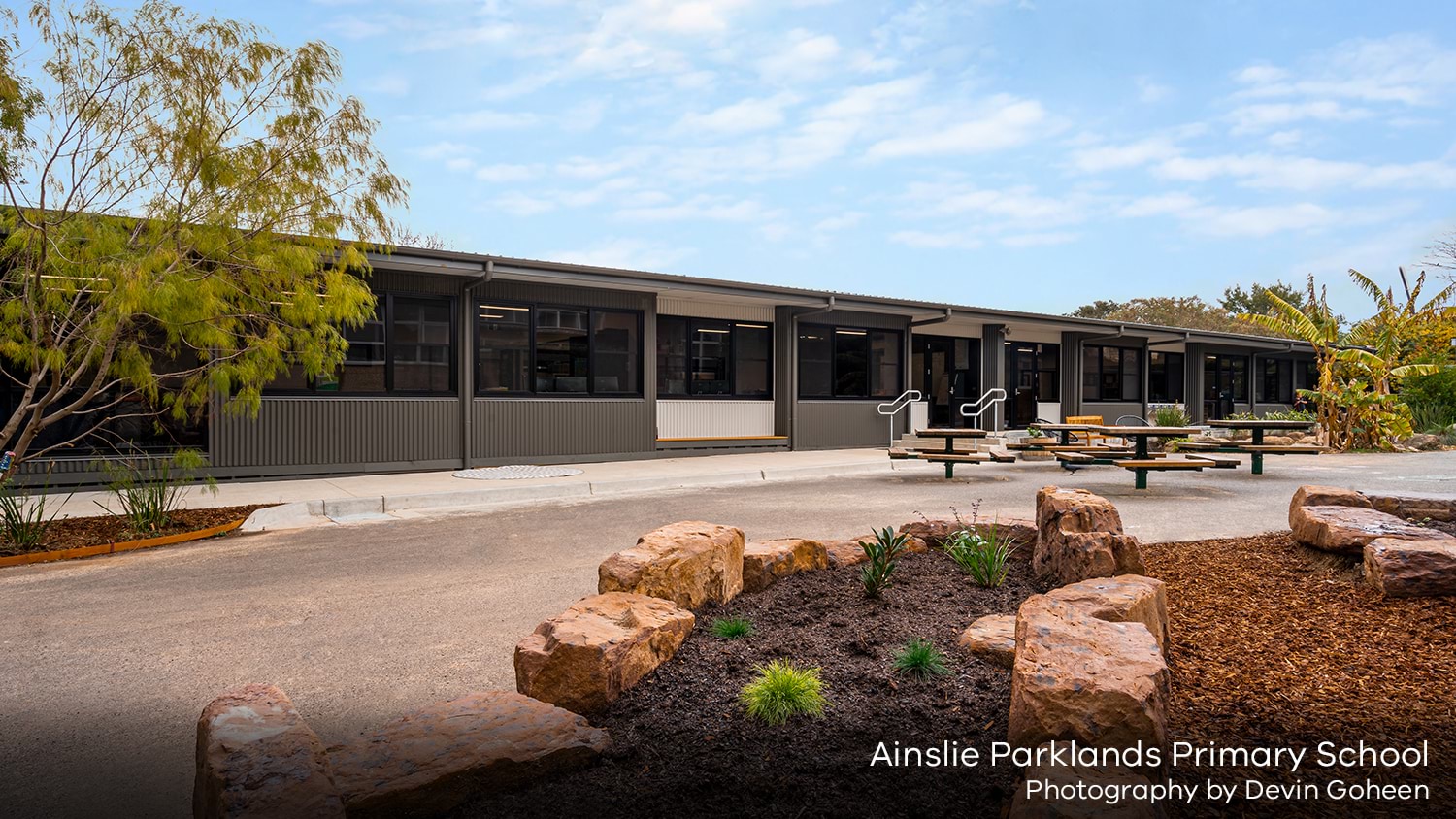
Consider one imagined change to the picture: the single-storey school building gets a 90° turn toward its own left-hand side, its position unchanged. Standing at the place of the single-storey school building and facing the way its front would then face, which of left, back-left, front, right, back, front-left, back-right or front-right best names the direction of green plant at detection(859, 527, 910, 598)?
back-right

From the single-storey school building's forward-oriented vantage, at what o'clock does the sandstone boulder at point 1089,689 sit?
The sandstone boulder is roughly at 1 o'clock from the single-storey school building.

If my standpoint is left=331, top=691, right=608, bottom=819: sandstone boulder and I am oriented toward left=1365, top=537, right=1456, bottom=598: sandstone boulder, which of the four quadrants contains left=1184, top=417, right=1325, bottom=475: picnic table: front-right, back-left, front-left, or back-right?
front-left

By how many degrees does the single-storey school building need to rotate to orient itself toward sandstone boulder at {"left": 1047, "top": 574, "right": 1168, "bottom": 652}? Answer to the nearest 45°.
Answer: approximately 45° to its right

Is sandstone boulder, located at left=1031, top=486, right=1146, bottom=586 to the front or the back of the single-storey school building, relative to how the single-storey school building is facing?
to the front

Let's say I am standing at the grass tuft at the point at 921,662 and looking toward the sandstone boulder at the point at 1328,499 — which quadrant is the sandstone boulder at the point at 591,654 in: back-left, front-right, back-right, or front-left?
back-left

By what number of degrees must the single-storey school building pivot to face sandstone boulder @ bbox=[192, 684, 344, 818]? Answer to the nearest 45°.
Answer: approximately 45° to its right

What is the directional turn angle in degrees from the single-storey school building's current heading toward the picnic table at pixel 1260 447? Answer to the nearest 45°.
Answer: approximately 45° to its left

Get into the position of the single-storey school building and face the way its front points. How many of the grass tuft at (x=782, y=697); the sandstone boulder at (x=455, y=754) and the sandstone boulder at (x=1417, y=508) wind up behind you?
0

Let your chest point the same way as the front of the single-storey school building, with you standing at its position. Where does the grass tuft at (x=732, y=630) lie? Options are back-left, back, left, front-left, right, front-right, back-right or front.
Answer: front-right

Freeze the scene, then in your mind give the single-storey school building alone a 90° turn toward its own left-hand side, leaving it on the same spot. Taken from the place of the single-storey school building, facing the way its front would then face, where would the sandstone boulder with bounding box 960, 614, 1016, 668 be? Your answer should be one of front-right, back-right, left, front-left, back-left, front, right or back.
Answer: back-right

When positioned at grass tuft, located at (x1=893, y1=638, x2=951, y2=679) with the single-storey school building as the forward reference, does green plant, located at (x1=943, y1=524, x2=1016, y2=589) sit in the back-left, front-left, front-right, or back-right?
front-right

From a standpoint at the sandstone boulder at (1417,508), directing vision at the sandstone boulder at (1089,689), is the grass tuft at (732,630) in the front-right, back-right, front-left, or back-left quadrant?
front-right

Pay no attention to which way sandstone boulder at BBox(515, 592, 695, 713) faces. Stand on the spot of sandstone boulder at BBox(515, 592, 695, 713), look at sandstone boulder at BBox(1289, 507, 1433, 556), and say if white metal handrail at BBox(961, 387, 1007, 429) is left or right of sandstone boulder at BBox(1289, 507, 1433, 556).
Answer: left

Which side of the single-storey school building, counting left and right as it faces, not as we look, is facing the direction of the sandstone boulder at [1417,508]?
front

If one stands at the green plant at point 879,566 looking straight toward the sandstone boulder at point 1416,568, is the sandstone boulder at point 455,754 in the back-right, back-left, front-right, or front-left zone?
back-right

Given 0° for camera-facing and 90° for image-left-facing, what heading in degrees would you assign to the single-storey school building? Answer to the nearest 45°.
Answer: approximately 315°

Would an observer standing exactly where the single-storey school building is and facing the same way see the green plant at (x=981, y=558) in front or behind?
in front

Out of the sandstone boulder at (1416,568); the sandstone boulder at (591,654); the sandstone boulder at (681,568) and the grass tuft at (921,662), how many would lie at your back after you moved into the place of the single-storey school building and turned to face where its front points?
0
